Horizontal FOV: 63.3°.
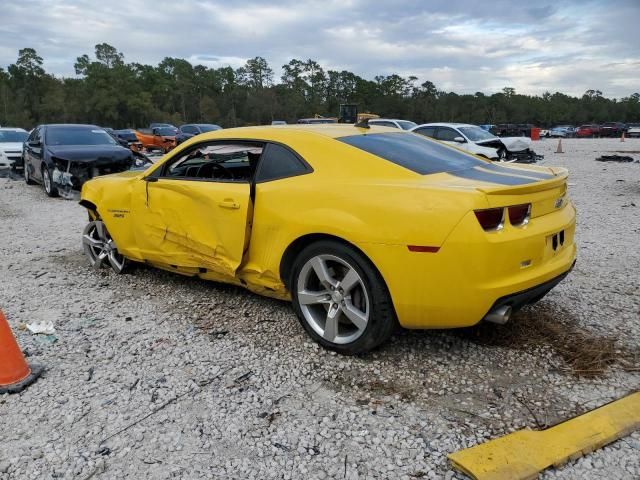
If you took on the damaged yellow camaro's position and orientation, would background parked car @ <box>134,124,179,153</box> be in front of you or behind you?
in front

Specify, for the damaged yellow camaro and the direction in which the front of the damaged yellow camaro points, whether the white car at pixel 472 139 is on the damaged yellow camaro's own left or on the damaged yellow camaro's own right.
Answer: on the damaged yellow camaro's own right

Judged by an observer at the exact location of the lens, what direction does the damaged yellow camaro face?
facing away from the viewer and to the left of the viewer

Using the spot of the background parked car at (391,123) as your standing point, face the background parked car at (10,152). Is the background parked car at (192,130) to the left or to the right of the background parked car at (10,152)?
right

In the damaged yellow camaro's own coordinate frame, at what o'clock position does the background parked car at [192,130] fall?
The background parked car is roughly at 1 o'clock from the damaged yellow camaro.

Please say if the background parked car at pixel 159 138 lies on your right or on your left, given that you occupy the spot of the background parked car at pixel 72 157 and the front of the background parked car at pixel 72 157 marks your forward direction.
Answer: on your left

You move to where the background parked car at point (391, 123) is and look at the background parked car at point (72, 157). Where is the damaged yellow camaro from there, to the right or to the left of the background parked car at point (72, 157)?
left

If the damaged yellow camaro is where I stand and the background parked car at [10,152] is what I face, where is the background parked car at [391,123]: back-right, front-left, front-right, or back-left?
front-right

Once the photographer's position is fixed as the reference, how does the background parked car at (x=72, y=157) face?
facing the viewer and to the right of the viewer

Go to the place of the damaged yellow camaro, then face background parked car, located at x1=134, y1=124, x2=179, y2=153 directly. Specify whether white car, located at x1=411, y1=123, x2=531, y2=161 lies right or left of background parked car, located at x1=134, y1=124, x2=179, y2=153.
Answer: right

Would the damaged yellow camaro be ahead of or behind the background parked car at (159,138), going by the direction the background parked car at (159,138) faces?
ahead

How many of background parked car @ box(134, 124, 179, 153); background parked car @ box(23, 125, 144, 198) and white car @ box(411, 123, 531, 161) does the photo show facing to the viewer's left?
0

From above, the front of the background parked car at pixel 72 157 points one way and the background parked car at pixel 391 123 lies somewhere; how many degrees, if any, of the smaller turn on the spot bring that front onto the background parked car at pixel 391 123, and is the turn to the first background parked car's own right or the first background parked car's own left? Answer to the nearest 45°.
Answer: approximately 45° to the first background parked car's own left

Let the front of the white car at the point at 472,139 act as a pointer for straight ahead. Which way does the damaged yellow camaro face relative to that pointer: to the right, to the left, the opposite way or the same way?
the opposite way

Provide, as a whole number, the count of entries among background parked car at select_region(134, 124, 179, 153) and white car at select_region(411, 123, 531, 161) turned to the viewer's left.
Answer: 0

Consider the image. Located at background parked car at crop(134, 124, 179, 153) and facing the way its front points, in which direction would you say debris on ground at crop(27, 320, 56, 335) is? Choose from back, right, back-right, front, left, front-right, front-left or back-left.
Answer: front-right
